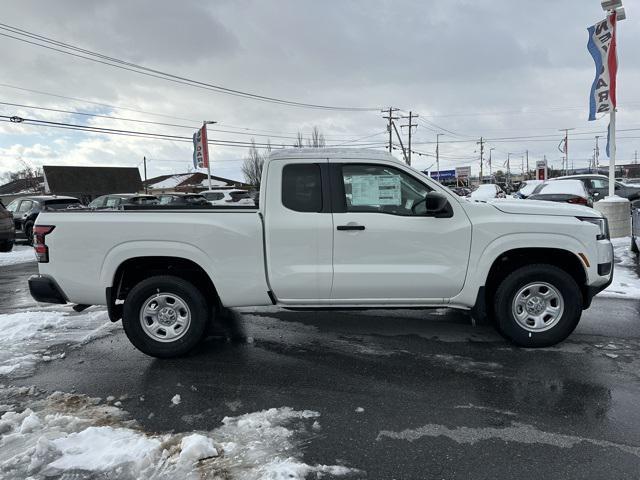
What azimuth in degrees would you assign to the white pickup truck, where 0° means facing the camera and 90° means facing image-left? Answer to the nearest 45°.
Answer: approximately 270°

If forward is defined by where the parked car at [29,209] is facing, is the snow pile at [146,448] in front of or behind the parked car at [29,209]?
behind

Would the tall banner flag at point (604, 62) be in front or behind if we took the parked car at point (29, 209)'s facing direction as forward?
behind

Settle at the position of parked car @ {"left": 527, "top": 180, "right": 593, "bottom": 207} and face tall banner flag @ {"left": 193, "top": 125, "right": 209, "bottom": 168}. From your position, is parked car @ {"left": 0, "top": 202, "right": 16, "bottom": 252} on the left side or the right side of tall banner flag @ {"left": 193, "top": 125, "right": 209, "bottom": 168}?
left

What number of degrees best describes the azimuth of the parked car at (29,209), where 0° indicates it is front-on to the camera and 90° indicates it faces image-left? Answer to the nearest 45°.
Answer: approximately 135°

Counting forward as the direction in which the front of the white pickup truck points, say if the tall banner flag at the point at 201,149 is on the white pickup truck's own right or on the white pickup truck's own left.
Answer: on the white pickup truck's own left

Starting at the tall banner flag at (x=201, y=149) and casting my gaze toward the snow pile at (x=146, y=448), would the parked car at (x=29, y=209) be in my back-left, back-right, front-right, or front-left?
front-right

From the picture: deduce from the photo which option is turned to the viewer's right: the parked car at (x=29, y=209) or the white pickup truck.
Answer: the white pickup truck

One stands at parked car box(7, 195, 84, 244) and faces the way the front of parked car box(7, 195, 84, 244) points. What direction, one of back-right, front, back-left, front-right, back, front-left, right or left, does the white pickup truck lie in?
back-left

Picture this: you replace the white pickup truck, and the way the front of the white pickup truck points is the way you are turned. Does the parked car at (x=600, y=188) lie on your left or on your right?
on your left
